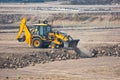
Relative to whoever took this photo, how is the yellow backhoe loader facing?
facing the viewer and to the right of the viewer

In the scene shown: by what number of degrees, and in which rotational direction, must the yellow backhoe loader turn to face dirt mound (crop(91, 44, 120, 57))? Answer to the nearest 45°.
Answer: approximately 45° to its left

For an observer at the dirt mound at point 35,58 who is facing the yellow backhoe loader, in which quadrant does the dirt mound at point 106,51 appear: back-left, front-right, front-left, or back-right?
front-right
